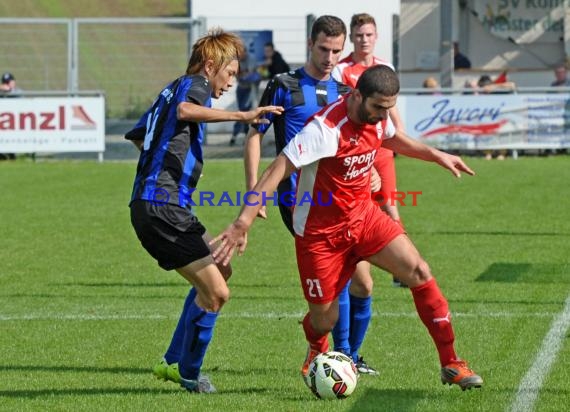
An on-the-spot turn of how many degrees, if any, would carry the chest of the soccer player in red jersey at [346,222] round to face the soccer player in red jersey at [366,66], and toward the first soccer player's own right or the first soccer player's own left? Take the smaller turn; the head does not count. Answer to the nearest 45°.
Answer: approximately 135° to the first soccer player's own left

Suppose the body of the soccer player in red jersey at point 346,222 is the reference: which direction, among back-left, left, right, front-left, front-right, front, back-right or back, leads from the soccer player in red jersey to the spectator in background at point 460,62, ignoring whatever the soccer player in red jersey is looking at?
back-left

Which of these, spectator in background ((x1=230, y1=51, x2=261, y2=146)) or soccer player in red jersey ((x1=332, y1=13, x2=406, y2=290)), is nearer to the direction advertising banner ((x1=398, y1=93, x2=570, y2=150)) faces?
the soccer player in red jersey

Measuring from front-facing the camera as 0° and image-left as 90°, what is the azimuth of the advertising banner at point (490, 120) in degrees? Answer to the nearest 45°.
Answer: approximately 0°

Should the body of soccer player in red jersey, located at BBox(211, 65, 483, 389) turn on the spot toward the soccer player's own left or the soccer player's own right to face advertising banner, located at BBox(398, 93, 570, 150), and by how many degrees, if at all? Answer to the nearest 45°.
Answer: approximately 135° to the soccer player's own left

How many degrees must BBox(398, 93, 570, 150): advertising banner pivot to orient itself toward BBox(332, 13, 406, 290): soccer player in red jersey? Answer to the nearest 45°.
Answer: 0° — it already faces them

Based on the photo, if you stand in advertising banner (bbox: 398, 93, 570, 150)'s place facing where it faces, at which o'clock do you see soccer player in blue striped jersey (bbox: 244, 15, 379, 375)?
The soccer player in blue striped jersey is roughly at 12 o'clock from the advertising banner.

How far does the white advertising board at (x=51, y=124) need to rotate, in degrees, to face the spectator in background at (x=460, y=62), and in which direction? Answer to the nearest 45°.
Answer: approximately 135° to its left

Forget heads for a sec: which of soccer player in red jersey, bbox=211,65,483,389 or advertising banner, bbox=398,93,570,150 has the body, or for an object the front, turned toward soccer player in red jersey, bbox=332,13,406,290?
the advertising banner

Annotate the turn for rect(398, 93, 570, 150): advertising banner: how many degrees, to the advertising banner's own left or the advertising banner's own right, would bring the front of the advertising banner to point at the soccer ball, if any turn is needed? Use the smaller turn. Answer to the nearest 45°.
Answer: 0° — it already faces it
